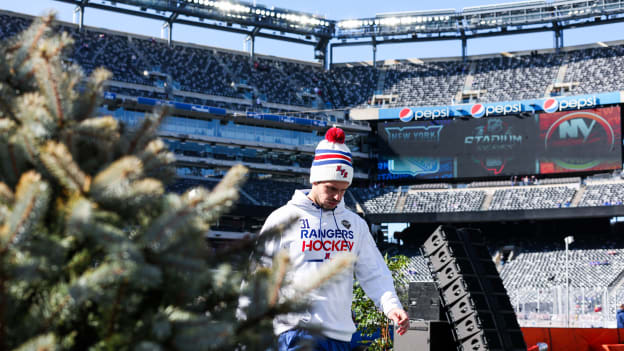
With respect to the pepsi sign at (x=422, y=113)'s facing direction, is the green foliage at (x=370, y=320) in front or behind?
in front

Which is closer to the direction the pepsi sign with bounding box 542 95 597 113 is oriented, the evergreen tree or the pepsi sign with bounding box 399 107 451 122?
the evergreen tree

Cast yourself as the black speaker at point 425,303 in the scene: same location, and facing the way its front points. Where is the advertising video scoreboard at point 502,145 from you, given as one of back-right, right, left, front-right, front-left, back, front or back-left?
back

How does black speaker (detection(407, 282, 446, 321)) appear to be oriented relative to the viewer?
toward the camera

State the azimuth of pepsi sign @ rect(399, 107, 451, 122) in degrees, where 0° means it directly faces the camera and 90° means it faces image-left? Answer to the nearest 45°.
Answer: approximately 0°

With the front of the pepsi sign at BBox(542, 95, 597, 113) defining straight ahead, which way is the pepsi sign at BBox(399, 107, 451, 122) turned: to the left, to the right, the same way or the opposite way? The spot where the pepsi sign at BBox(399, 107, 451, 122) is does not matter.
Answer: the same way

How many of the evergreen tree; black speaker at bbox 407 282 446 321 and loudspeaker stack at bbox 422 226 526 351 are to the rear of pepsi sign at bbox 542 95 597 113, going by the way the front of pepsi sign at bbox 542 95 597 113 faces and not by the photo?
0

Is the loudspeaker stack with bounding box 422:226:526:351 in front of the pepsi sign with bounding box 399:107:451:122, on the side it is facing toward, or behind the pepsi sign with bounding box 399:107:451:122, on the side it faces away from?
in front

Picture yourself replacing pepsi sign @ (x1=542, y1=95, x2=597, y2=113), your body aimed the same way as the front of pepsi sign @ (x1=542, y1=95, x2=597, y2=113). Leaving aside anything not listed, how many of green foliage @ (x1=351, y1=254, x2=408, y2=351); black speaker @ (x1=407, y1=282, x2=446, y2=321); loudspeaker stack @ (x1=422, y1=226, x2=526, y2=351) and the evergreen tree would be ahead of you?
4

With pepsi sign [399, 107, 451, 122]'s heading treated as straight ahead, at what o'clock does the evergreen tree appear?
The evergreen tree is roughly at 12 o'clock from the pepsi sign.

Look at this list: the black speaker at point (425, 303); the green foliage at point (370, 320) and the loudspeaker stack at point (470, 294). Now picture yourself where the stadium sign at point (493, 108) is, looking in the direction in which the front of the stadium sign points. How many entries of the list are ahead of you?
3

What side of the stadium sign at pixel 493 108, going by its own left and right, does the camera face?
front

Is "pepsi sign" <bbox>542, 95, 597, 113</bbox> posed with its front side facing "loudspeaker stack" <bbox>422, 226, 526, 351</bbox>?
yes

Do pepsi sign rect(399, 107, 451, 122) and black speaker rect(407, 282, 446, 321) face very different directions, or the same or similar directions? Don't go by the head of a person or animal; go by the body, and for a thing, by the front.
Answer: same or similar directions
